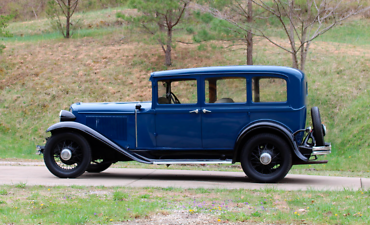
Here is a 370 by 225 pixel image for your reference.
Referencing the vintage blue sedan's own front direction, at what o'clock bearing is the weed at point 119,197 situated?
The weed is roughly at 10 o'clock from the vintage blue sedan.

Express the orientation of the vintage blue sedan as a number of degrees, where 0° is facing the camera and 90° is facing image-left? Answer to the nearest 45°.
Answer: approximately 90°

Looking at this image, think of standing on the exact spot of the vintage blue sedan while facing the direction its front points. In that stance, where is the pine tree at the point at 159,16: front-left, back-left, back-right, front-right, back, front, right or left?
right

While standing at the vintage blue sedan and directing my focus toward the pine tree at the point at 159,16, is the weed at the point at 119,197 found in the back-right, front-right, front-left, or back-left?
back-left
